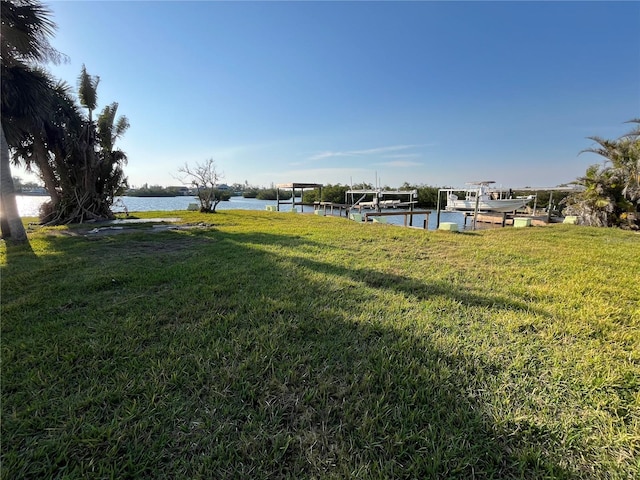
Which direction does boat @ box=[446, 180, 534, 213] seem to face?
to the viewer's right

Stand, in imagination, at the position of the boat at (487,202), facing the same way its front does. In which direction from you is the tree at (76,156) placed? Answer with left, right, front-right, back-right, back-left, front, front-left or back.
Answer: back-right

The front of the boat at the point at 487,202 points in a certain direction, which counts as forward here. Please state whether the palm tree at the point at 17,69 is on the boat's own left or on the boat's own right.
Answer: on the boat's own right

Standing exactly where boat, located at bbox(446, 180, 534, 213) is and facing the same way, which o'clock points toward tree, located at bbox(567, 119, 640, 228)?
The tree is roughly at 2 o'clock from the boat.

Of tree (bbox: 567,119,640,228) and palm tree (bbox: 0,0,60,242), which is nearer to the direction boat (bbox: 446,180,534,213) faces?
the tree
